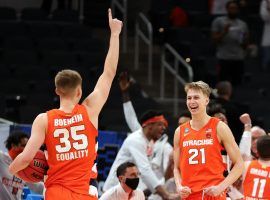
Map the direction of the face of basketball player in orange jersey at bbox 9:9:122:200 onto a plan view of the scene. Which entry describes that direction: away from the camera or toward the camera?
away from the camera

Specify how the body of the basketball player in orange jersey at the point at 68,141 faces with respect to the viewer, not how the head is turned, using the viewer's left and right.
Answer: facing away from the viewer

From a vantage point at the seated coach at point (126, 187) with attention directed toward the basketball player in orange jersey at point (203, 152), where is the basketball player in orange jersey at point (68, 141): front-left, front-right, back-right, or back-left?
front-right

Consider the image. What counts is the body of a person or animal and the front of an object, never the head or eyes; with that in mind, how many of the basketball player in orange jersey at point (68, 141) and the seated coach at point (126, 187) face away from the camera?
1

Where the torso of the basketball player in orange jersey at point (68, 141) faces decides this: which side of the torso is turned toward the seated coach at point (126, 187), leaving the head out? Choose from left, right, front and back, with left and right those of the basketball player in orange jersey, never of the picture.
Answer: front

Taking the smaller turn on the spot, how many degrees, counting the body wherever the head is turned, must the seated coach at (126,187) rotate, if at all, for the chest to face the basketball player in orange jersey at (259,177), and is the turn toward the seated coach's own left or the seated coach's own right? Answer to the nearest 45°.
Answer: approximately 45° to the seated coach's own left

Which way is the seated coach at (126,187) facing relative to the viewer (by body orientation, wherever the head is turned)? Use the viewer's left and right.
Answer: facing the viewer and to the right of the viewer

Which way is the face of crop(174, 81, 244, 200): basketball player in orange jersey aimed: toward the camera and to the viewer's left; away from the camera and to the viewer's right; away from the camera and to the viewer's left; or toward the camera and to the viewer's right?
toward the camera and to the viewer's left
